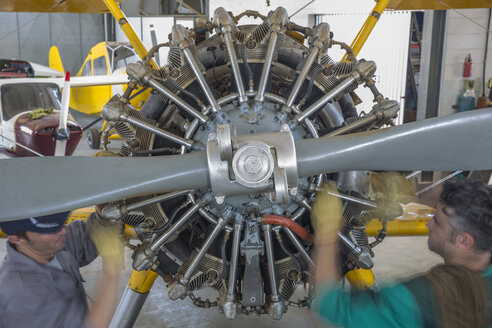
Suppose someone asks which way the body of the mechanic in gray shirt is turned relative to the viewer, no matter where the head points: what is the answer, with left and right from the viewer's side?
facing the viewer and to the right of the viewer

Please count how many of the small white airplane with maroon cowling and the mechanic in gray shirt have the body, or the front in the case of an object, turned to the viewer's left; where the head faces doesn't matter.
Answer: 0

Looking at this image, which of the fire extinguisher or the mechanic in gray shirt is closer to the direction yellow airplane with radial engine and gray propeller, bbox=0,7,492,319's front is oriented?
the mechanic in gray shirt

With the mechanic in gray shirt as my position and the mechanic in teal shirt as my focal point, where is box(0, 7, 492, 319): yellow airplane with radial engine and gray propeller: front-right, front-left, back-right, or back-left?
front-left

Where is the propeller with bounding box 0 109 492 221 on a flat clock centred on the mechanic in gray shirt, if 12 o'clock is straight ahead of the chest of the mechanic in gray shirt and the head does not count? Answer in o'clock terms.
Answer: The propeller is roughly at 12 o'clock from the mechanic in gray shirt.

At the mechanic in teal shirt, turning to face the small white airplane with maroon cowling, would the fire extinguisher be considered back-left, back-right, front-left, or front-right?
front-right

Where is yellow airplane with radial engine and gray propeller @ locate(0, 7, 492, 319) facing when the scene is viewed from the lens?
facing the viewer

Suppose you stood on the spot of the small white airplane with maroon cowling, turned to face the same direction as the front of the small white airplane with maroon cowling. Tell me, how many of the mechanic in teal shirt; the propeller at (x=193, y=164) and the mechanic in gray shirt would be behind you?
0

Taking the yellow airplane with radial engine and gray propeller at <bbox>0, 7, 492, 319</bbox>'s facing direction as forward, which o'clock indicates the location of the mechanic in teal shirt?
The mechanic in teal shirt is roughly at 10 o'clock from the yellow airplane with radial engine and gray propeller.

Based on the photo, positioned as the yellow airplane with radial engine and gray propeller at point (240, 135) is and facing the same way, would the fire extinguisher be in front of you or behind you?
behind

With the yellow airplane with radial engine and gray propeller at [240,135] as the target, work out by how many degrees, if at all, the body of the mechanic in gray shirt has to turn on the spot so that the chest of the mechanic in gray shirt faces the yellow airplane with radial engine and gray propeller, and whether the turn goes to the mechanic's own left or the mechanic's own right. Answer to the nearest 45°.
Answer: approximately 45° to the mechanic's own left

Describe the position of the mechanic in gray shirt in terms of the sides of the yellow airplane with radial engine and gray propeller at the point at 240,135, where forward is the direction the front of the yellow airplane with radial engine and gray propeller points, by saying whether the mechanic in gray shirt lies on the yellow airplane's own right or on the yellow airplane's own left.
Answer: on the yellow airplane's own right

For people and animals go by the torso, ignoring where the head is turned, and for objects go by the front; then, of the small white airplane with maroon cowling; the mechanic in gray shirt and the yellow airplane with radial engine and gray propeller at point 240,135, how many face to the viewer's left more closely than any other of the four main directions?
0

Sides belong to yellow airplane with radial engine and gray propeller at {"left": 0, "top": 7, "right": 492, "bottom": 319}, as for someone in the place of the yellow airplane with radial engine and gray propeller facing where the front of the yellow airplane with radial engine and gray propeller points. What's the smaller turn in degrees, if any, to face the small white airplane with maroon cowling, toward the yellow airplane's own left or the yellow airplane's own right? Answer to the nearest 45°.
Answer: approximately 135° to the yellow airplane's own right
